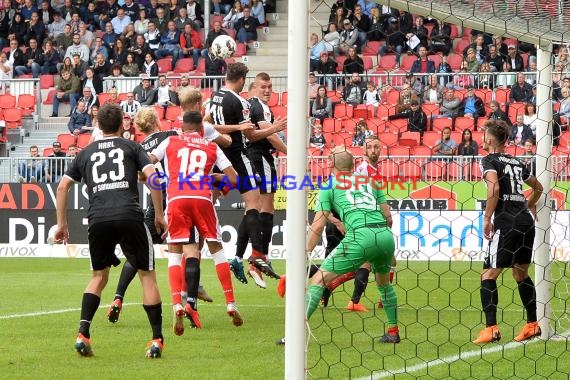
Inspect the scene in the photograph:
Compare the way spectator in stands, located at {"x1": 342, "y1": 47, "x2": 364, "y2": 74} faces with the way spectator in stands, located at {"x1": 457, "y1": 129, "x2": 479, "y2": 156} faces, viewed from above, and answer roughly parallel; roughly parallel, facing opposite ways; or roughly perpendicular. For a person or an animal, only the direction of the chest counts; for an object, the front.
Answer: roughly parallel

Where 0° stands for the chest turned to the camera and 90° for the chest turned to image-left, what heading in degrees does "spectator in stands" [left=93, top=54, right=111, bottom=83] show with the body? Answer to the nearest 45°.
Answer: approximately 0°

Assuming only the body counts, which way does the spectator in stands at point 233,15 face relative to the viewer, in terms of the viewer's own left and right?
facing the viewer and to the left of the viewer

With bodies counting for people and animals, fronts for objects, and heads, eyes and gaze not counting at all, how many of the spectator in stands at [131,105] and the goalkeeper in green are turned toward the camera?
1

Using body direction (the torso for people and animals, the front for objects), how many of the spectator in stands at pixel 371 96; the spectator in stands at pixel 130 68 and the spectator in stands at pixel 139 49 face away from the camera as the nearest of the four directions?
0

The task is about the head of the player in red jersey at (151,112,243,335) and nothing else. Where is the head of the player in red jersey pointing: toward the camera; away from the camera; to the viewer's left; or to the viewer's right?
away from the camera

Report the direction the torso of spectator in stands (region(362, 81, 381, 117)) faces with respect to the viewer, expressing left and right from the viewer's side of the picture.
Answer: facing the viewer

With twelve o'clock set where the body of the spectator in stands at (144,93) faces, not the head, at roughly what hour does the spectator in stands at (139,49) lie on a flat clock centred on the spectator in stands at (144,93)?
the spectator in stands at (139,49) is roughly at 6 o'clock from the spectator in stands at (144,93).

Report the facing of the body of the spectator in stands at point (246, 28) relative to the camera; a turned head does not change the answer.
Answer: toward the camera

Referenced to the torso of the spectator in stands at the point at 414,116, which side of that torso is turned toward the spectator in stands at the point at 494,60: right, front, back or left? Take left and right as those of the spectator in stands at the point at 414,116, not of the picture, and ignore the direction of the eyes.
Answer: back
